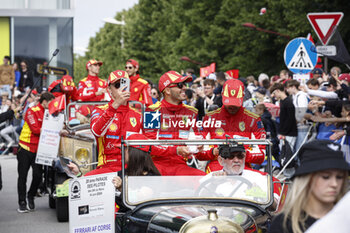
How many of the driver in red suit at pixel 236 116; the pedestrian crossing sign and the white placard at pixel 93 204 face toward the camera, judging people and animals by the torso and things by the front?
3

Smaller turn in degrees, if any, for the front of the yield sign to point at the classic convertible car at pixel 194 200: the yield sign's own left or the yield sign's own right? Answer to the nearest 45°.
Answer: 0° — it already faces it

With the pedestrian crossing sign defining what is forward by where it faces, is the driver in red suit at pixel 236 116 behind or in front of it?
in front

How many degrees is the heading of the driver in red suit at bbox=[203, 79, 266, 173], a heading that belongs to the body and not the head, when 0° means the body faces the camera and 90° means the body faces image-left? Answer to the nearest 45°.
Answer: approximately 0°

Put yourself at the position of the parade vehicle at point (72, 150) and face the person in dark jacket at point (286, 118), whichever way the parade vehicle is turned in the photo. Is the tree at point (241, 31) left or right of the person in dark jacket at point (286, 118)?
left

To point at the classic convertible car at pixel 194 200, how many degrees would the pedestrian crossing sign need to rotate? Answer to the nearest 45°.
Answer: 0° — it already faces it

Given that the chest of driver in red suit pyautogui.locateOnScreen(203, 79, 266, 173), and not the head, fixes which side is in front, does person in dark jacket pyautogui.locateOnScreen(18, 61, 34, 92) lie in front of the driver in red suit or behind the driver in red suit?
behind
